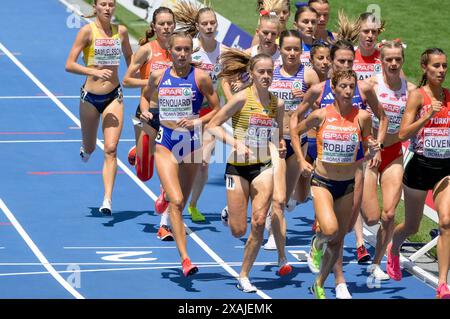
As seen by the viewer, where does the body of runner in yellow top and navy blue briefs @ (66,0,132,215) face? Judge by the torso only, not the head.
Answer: toward the camera

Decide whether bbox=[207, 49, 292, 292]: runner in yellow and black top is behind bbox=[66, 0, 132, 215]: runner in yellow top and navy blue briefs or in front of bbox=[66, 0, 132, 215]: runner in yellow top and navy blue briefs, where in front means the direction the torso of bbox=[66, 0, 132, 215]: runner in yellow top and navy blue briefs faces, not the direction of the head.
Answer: in front
